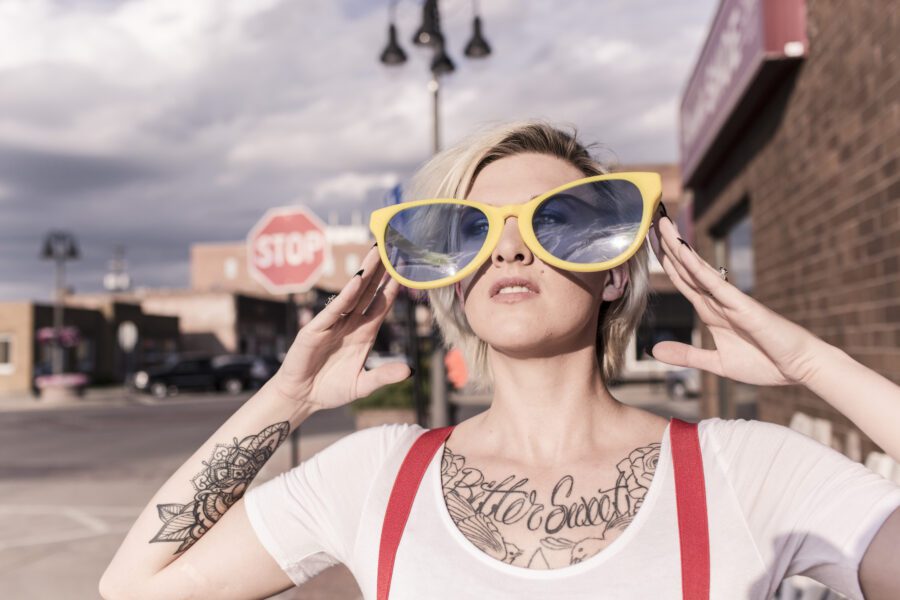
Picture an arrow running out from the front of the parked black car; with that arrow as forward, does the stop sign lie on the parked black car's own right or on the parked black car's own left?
on the parked black car's own left

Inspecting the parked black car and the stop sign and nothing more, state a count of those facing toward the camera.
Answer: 1

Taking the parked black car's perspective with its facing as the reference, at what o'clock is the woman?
The woman is roughly at 9 o'clock from the parked black car.

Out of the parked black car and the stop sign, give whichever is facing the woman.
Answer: the stop sign

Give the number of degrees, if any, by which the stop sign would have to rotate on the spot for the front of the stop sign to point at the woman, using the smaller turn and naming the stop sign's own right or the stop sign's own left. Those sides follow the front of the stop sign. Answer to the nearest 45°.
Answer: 0° — it already faces them

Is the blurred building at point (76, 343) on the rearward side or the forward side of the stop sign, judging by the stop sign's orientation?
on the rearward side

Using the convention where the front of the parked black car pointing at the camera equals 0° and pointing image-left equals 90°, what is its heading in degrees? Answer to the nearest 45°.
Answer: approximately 90°

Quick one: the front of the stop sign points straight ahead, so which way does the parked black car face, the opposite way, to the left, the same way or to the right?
to the right

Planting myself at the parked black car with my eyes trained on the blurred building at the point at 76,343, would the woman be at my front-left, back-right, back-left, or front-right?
back-left

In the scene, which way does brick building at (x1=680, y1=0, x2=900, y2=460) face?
to the viewer's left

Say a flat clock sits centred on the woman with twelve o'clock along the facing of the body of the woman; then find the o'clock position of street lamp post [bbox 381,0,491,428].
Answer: The street lamp post is roughly at 6 o'clock from the woman.

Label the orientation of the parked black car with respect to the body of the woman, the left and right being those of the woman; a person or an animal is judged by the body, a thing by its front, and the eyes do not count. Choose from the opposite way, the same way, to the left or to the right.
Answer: to the right
